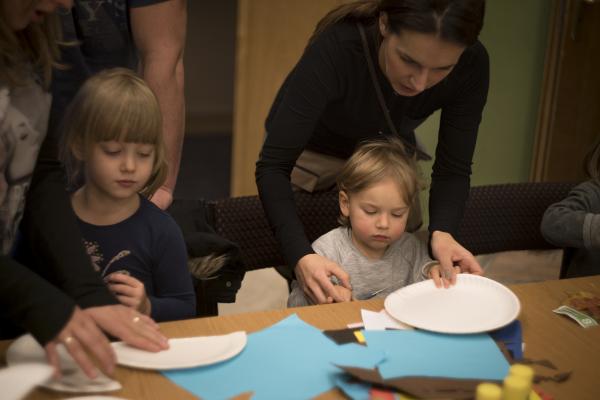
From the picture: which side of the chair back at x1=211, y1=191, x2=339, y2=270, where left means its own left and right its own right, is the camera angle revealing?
front

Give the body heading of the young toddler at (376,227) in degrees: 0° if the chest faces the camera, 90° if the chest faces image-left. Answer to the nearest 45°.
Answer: approximately 0°

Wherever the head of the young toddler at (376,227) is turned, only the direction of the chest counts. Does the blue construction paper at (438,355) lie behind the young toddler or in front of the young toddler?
in front
